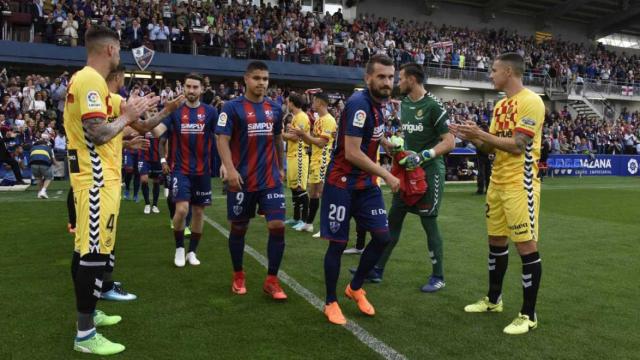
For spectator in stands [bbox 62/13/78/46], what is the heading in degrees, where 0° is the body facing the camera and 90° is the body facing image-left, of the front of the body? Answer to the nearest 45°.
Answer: approximately 0°

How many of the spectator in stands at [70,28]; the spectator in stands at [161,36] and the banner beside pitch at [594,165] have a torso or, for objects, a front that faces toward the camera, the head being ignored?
3

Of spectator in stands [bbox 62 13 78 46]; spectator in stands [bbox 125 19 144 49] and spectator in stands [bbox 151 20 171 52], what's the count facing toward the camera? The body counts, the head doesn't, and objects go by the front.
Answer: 3

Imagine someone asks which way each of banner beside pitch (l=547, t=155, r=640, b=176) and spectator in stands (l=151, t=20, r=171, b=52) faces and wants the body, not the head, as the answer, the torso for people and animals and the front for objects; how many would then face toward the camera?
2

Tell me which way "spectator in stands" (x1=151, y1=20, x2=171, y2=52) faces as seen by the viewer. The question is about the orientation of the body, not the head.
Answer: toward the camera

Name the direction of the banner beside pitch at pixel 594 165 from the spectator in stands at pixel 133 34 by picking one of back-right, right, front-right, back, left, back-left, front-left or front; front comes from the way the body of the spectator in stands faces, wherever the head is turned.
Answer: left

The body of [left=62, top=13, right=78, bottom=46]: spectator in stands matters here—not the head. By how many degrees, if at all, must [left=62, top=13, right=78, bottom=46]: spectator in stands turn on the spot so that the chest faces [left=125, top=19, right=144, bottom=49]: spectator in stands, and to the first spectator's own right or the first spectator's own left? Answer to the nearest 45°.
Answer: approximately 90° to the first spectator's own left

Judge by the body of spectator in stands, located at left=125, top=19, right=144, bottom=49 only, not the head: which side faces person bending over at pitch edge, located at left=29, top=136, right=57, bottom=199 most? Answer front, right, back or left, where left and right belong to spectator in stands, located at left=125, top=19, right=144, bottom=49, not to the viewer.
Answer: front

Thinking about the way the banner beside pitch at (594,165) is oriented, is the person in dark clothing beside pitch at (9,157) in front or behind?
in front

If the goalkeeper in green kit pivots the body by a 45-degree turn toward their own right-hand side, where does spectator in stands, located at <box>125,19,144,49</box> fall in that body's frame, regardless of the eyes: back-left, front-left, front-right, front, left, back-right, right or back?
front-right
